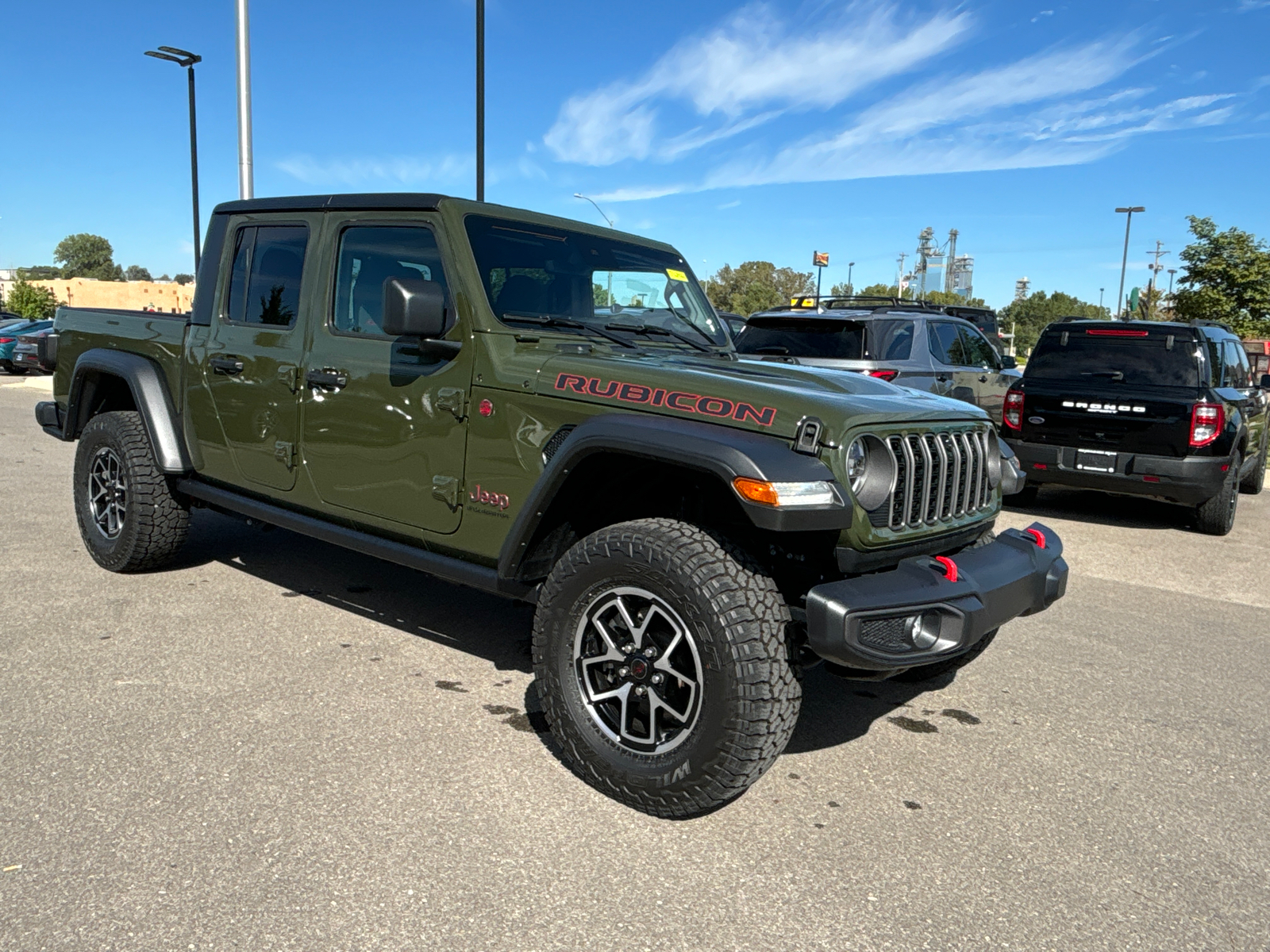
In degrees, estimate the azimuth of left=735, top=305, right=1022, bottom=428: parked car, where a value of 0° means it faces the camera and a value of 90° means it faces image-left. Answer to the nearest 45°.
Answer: approximately 225°

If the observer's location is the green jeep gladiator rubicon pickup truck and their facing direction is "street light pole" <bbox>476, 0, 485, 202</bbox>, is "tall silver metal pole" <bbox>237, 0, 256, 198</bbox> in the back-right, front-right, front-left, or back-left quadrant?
front-left

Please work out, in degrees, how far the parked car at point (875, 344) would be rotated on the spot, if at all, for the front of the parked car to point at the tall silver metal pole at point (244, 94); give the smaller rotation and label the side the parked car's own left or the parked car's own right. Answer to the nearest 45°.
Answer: approximately 135° to the parked car's own left

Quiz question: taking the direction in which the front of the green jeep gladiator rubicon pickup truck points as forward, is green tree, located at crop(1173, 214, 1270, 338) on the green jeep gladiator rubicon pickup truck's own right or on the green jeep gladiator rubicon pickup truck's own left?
on the green jeep gladiator rubicon pickup truck's own left

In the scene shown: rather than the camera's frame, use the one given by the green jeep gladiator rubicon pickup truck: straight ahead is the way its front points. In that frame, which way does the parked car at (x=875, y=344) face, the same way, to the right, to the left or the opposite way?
to the left

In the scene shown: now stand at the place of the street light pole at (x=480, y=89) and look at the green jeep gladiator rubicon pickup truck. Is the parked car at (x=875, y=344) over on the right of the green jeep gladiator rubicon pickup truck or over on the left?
left

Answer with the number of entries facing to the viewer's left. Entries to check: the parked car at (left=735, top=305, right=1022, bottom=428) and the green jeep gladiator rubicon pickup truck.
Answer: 0

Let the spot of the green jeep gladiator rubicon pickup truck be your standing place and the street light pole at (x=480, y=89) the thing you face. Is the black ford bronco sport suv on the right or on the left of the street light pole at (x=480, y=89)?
right

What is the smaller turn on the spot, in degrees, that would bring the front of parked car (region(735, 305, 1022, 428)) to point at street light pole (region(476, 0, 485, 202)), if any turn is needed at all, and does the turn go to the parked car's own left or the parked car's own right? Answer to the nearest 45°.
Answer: approximately 90° to the parked car's own left

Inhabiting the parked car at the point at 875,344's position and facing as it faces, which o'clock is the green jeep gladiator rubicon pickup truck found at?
The green jeep gladiator rubicon pickup truck is roughly at 5 o'clock from the parked car.

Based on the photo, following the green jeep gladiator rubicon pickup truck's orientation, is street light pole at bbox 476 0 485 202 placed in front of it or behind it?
behind
